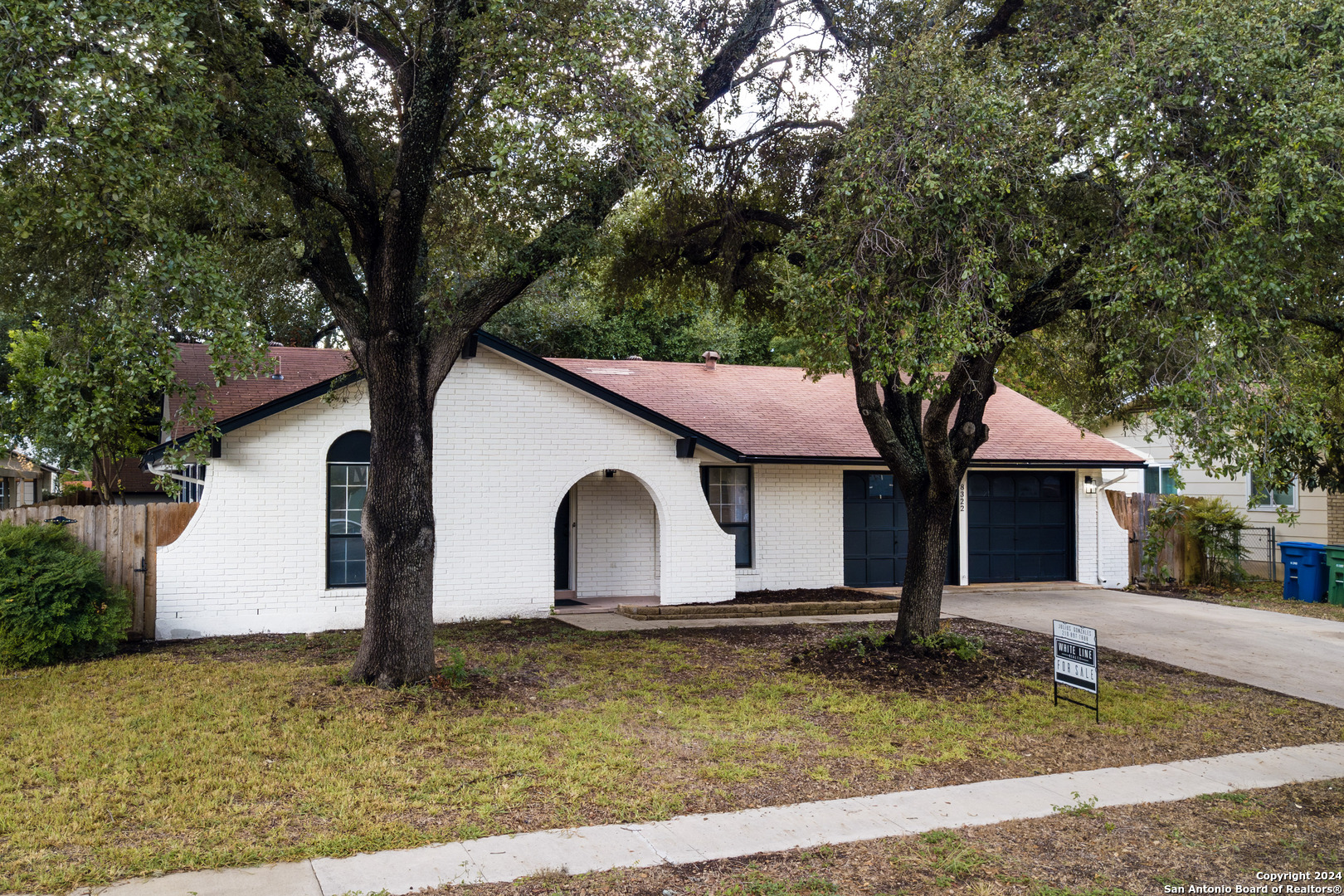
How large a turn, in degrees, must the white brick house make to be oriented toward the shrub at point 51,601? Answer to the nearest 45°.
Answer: approximately 45° to its right

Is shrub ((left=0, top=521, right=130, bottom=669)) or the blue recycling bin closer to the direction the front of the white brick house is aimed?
the shrub

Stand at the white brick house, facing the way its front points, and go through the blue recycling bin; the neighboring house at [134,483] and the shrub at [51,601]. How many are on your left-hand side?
1

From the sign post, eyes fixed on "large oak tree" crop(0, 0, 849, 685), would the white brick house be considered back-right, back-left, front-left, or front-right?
front-right

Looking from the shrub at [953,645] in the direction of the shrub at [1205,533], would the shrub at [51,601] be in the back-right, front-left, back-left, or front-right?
back-left

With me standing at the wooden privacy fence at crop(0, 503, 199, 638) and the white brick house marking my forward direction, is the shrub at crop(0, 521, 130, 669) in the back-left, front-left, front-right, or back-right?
back-right

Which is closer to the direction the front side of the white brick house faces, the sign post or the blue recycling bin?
the sign post

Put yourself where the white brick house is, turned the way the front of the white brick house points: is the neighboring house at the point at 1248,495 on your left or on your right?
on your left

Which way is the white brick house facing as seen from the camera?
toward the camera

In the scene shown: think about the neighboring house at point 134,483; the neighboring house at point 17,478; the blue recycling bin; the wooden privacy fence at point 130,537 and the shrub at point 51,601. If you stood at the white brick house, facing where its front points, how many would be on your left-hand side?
1

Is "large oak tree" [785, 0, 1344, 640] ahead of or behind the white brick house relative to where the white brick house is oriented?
ahead

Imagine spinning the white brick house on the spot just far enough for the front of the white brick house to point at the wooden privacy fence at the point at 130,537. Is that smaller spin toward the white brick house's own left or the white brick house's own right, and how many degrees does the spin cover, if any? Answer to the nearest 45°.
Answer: approximately 45° to the white brick house's own right

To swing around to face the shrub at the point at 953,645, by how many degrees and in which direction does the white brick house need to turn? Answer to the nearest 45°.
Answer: approximately 45° to its left

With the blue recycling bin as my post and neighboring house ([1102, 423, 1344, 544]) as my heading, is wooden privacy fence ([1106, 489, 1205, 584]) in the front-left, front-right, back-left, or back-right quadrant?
front-left

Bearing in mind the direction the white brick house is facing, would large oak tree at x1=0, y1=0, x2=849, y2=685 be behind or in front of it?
in front

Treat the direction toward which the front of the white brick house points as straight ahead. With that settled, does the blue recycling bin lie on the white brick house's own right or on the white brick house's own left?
on the white brick house's own left
